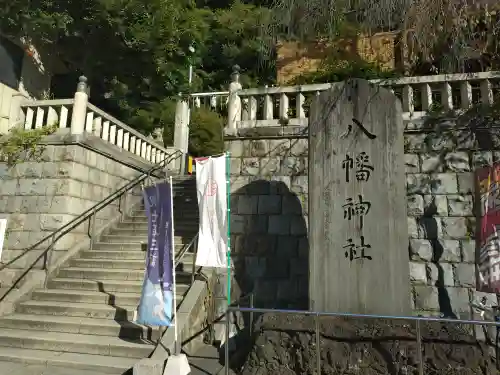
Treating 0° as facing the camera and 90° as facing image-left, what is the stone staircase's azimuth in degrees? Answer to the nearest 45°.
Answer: approximately 0°

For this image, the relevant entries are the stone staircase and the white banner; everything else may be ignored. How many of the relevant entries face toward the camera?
2

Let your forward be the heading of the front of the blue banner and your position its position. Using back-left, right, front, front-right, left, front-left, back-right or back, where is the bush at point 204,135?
back

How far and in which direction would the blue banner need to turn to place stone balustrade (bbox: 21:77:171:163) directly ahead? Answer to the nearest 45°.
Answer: approximately 135° to its right

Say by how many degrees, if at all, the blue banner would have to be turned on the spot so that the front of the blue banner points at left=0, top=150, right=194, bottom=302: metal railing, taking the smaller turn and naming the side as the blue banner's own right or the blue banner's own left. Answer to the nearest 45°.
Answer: approximately 135° to the blue banner's own right

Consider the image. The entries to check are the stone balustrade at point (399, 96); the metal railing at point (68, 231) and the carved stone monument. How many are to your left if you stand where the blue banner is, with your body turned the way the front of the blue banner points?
2

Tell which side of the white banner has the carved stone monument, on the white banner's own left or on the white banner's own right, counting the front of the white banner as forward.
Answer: on the white banner's own left

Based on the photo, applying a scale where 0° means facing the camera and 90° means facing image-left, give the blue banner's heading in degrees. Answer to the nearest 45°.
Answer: approximately 0°

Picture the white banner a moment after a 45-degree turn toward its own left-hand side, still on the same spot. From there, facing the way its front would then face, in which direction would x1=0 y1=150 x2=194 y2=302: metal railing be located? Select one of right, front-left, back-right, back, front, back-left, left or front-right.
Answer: back

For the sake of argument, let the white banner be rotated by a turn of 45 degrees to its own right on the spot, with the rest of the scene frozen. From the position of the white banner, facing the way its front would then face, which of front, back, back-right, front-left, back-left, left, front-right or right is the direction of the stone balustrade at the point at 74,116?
right
